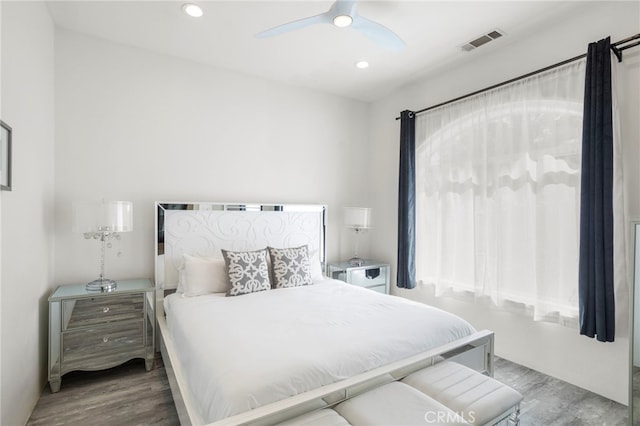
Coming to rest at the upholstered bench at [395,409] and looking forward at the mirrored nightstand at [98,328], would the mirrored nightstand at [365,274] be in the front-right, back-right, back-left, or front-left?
front-right

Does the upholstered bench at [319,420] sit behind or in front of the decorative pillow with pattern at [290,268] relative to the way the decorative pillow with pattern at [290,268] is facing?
in front

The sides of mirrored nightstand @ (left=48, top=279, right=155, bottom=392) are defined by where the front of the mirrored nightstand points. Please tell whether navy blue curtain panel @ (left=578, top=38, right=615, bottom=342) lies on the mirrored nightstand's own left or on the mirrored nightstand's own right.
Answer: on the mirrored nightstand's own left

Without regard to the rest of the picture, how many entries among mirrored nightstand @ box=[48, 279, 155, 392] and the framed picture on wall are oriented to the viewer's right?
1

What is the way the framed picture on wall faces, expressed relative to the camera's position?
facing to the right of the viewer

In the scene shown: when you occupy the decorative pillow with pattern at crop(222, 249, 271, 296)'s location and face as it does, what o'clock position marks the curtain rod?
The curtain rod is roughly at 11 o'clock from the decorative pillow with pattern.

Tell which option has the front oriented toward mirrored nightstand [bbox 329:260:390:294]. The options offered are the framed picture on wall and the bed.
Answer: the framed picture on wall

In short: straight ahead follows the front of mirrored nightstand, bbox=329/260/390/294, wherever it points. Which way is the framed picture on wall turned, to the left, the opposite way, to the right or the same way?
to the left

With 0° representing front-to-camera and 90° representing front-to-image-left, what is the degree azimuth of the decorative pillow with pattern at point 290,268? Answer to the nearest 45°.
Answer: approximately 315°

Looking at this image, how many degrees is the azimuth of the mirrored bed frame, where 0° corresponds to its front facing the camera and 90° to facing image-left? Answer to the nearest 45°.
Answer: approximately 315°

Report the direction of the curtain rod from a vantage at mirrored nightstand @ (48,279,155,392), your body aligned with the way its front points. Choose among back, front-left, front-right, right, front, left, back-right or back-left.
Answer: front-left

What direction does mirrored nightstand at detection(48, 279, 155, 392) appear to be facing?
toward the camera

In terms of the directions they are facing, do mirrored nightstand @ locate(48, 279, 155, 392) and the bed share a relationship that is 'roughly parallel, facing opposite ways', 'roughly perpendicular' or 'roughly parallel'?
roughly parallel

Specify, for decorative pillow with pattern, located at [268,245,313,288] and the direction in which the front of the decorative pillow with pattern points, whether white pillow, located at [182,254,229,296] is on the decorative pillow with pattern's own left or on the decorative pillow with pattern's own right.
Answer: on the decorative pillow with pattern's own right

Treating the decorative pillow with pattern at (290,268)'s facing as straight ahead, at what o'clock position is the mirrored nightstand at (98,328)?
The mirrored nightstand is roughly at 4 o'clock from the decorative pillow with pattern.

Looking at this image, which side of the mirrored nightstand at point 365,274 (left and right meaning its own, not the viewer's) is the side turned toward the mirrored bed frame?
right

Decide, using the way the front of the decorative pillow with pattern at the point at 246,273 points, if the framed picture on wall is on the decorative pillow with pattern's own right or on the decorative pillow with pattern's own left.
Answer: on the decorative pillow with pattern's own right
